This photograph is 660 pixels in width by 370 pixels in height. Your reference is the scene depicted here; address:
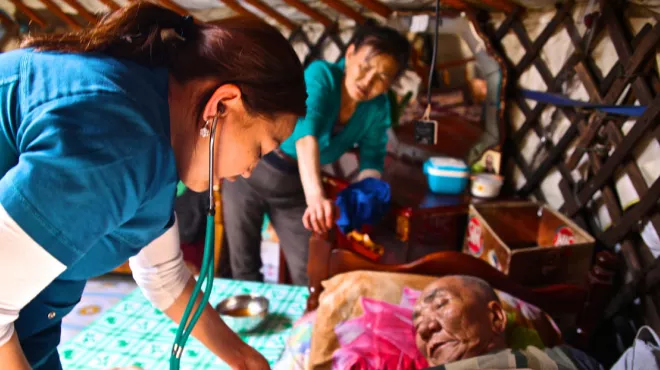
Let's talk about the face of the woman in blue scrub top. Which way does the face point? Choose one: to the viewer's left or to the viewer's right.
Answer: to the viewer's right

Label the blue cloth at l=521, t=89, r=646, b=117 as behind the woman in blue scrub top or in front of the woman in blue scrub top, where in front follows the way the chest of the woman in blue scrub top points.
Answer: in front

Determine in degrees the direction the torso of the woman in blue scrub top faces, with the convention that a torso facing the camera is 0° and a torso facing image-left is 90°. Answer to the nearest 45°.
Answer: approximately 270°

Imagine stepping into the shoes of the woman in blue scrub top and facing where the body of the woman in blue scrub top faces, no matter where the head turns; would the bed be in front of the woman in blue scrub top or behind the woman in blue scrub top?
in front

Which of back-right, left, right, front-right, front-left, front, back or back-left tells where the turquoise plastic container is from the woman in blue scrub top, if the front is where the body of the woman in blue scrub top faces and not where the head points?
front-left

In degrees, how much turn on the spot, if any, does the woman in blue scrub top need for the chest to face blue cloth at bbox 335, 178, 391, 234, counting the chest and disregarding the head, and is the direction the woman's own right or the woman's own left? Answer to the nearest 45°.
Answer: approximately 45° to the woman's own left
